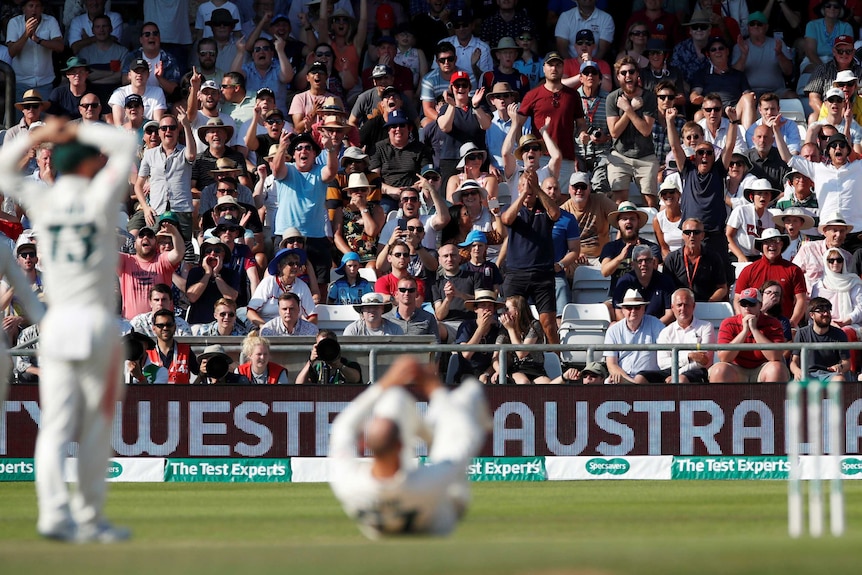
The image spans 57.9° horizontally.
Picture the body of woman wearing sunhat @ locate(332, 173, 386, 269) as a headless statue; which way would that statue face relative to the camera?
toward the camera

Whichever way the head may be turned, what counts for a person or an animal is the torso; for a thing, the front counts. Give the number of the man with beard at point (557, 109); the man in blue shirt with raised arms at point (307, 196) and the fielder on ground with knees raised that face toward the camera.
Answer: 2

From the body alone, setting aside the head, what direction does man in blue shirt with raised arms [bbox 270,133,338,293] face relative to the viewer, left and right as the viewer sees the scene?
facing the viewer

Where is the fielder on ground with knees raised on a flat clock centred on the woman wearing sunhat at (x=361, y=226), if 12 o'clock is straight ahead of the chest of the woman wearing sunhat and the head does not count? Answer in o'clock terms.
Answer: The fielder on ground with knees raised is roughly at 12 o'clock from the woman wearing sunhat.

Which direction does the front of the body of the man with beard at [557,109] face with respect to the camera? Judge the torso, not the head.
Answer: toward the camera

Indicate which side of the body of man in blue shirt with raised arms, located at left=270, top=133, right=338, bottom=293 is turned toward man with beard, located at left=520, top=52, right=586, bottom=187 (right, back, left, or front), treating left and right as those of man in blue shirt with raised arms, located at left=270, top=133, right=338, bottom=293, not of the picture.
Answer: left

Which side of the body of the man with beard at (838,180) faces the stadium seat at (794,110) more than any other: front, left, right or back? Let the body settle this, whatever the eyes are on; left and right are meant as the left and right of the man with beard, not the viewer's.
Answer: back

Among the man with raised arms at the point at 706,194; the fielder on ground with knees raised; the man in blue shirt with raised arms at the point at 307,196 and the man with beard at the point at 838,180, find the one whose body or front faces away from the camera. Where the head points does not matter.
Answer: the fielder on ground with knees raised

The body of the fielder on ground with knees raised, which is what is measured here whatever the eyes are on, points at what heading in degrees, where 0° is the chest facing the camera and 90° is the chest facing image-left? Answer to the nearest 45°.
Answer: approximately 180°

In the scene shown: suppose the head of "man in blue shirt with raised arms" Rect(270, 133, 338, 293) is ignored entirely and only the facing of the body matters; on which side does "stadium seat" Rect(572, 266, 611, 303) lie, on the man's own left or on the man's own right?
on the man's own left

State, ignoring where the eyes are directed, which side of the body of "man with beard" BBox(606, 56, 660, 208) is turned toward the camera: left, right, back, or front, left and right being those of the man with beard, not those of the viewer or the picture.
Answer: front

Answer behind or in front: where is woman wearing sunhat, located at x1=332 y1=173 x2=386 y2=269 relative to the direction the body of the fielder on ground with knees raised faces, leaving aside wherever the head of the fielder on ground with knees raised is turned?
in front

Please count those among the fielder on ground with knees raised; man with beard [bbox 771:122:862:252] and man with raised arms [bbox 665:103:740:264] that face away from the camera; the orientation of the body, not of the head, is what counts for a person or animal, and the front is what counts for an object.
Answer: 1
